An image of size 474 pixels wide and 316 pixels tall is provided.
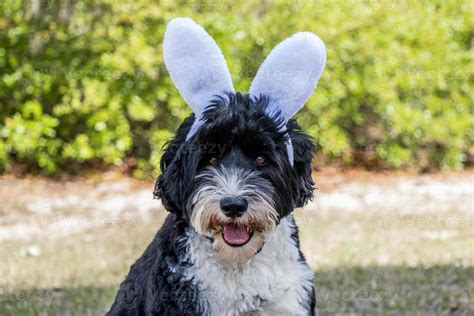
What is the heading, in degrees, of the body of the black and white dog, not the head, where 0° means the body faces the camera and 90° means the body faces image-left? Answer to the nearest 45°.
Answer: approximately 315°
